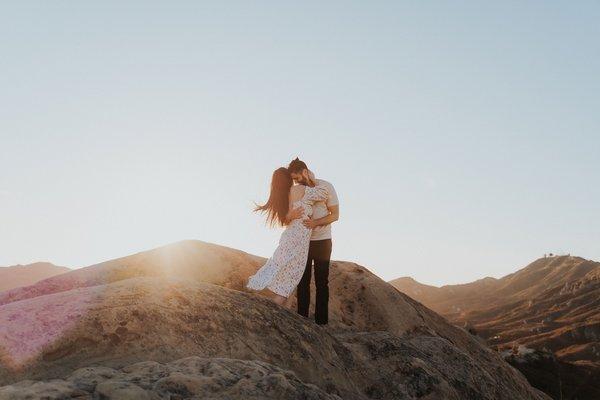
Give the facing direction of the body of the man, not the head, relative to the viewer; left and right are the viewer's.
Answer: facing the viewer and to the left of the viewer
